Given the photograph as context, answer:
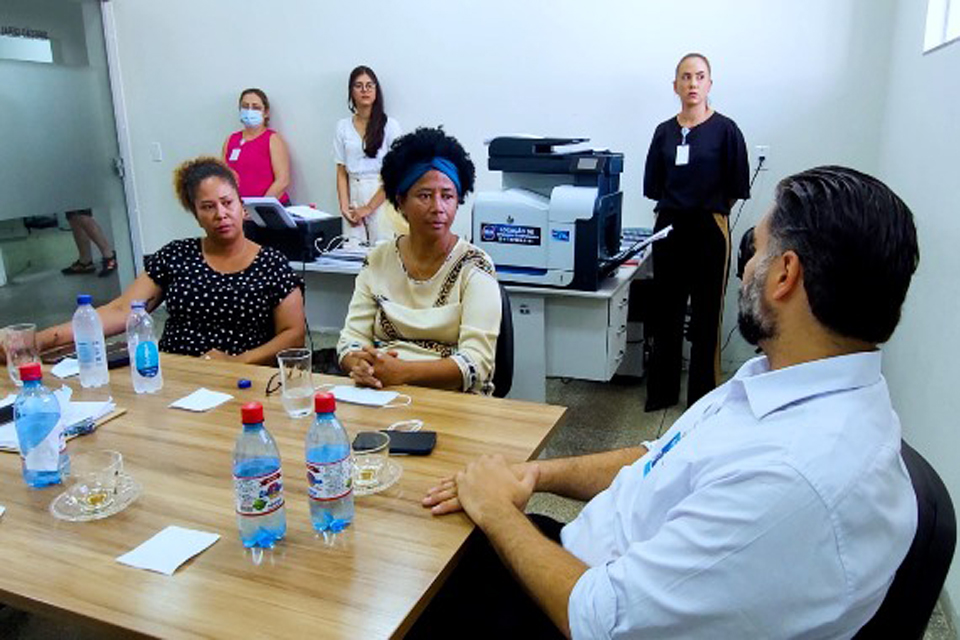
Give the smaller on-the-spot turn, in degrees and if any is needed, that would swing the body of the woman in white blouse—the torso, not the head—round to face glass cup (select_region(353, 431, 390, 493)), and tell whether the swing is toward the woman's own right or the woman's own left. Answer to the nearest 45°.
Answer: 0° — they already face it

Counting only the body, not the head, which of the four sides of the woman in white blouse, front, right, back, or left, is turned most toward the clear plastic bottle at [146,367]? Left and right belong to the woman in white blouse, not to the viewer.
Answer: front

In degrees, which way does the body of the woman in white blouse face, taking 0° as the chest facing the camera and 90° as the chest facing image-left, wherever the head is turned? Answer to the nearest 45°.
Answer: approximately 0°

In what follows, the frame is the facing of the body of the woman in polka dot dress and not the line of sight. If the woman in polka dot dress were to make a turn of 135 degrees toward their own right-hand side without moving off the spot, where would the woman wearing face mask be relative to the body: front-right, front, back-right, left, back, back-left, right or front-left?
front-right

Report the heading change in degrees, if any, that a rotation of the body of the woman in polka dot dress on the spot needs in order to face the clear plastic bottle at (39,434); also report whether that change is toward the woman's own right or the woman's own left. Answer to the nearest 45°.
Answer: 0° — they already face it

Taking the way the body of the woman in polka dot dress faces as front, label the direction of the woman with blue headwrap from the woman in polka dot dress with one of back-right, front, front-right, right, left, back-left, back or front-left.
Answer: front-left

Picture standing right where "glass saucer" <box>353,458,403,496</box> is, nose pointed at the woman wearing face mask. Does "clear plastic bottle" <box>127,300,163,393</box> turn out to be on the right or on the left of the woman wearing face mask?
left

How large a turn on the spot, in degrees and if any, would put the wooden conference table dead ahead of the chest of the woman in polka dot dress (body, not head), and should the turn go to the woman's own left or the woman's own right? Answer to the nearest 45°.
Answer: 0° — they already face it

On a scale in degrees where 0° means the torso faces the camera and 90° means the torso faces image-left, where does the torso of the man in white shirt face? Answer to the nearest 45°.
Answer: approximately 90°

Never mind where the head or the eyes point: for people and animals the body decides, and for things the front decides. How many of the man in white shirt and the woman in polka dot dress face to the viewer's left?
1
